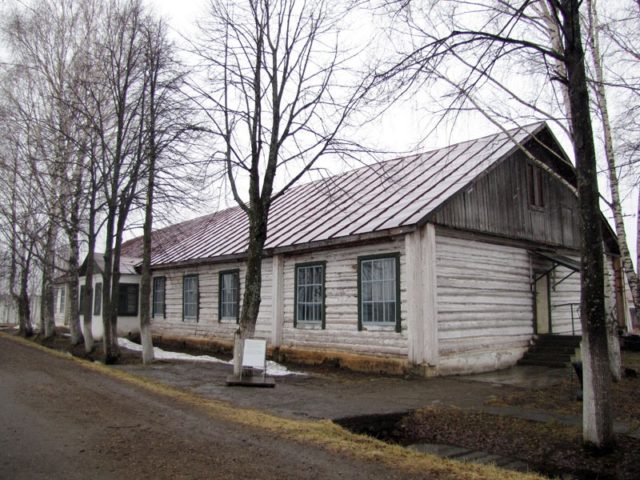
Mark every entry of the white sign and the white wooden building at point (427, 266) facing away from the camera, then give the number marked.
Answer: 0

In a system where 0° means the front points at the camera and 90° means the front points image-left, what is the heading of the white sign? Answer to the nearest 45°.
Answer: approximately 0°
